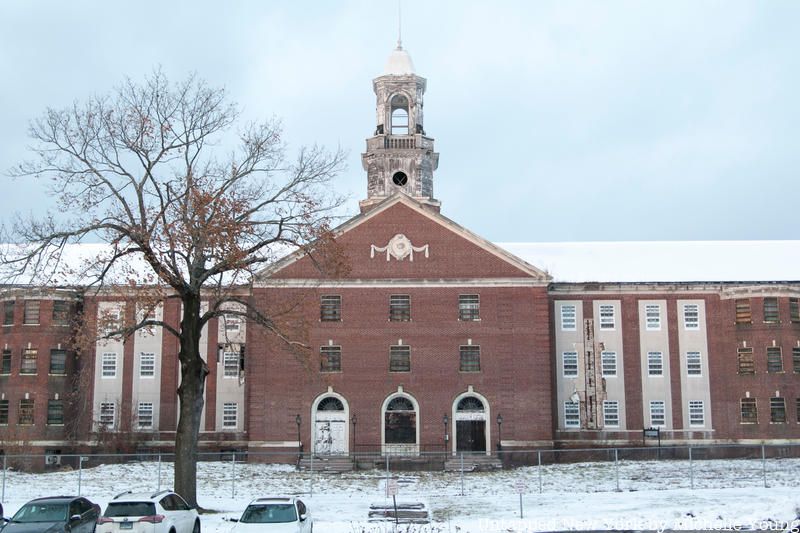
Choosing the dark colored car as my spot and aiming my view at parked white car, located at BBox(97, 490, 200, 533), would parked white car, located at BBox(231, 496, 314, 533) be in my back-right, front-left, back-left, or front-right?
front-left

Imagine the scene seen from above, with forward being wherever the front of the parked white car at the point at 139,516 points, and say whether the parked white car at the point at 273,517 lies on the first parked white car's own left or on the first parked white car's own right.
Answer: on the first parked white car's own right

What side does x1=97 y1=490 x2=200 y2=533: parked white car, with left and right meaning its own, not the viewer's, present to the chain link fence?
front

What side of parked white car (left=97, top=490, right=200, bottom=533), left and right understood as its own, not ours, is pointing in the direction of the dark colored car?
left

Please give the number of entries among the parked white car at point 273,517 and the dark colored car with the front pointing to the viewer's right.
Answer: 0

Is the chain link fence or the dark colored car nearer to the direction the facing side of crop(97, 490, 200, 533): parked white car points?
the chain link fence

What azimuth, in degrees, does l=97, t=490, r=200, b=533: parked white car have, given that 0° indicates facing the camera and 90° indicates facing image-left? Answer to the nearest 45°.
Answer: approximately 225°

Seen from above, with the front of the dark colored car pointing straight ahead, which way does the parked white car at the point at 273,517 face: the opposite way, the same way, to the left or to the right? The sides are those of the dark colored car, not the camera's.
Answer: the same way
